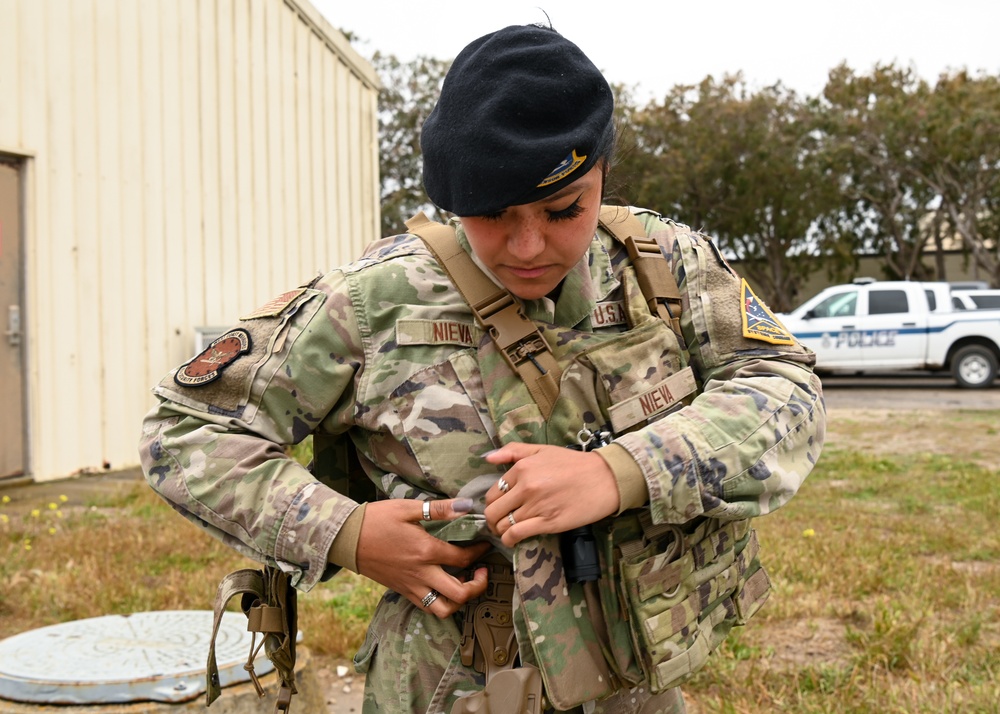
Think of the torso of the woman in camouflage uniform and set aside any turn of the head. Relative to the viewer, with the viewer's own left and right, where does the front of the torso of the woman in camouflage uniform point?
facing the viewer

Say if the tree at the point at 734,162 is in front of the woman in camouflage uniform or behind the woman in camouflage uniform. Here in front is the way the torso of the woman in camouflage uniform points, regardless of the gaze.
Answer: behind

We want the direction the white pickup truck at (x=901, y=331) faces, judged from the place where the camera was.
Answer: facing to the left of the viewer

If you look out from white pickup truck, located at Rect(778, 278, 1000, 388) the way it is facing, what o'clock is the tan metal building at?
The tan metal building is roughly at 10 o'clock from the white pickup truck.

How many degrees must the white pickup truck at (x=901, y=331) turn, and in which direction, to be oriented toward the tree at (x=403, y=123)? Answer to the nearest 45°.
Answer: approximately 45° to its right

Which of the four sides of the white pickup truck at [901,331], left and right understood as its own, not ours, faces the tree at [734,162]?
right

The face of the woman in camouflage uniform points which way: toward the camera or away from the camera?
toward the camera

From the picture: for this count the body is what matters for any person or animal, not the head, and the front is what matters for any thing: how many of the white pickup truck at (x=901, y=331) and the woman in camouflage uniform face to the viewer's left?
1

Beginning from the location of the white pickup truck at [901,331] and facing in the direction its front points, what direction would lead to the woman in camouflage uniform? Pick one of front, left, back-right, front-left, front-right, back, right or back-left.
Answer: left

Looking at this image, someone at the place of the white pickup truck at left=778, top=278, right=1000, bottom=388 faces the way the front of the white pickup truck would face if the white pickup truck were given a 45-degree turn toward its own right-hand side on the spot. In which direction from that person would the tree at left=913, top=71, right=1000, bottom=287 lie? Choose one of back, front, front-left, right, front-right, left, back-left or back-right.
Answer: front-right

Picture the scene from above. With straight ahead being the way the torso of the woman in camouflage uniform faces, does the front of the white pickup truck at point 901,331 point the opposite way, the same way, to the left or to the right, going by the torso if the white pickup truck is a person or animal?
to the right

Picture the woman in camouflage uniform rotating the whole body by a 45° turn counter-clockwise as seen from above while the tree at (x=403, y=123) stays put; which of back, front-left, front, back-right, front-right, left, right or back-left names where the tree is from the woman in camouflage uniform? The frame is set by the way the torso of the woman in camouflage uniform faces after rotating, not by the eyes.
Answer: back-left
